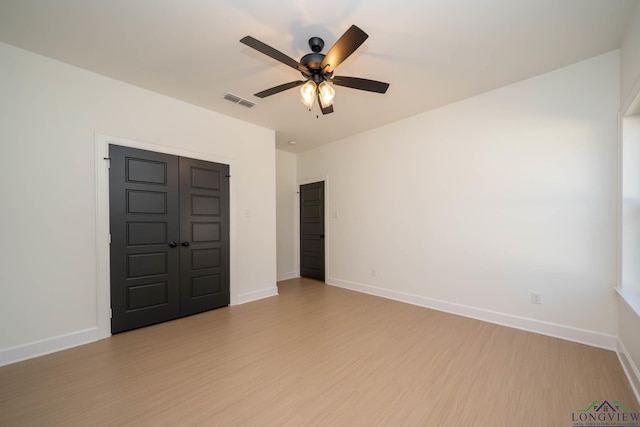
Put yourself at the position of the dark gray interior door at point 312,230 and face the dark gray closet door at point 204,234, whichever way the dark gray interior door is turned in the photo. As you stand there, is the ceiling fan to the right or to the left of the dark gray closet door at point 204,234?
left

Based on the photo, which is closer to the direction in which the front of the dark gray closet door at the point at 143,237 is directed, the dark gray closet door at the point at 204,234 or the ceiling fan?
the ceiling fan

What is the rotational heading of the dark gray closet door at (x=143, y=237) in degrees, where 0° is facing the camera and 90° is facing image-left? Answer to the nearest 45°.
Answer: approximately 315°

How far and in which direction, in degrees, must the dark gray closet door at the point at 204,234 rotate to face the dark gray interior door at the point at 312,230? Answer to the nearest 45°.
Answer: approximately 90° to its left

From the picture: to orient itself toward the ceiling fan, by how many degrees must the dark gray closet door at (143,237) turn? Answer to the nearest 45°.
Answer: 0° — it already faces it

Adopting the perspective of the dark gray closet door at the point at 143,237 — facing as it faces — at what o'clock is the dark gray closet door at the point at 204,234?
the dark gray closet door at the point at 204,234 is roughly at 10 o'clock from the dark gray closet door at the point at 143,237.

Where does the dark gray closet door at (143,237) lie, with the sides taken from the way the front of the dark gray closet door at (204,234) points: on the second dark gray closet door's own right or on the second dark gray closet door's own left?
on the second dark gray closet door's own right

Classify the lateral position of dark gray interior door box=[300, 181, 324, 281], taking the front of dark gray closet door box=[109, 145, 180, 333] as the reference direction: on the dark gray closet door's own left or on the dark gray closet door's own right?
on the dark gray closet door's own left

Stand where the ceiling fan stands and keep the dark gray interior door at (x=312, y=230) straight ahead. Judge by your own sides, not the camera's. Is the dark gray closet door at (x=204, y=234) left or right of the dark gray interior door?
left

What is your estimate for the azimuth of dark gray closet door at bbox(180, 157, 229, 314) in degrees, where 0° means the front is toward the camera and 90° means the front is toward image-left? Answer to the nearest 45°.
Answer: approximately 315°
